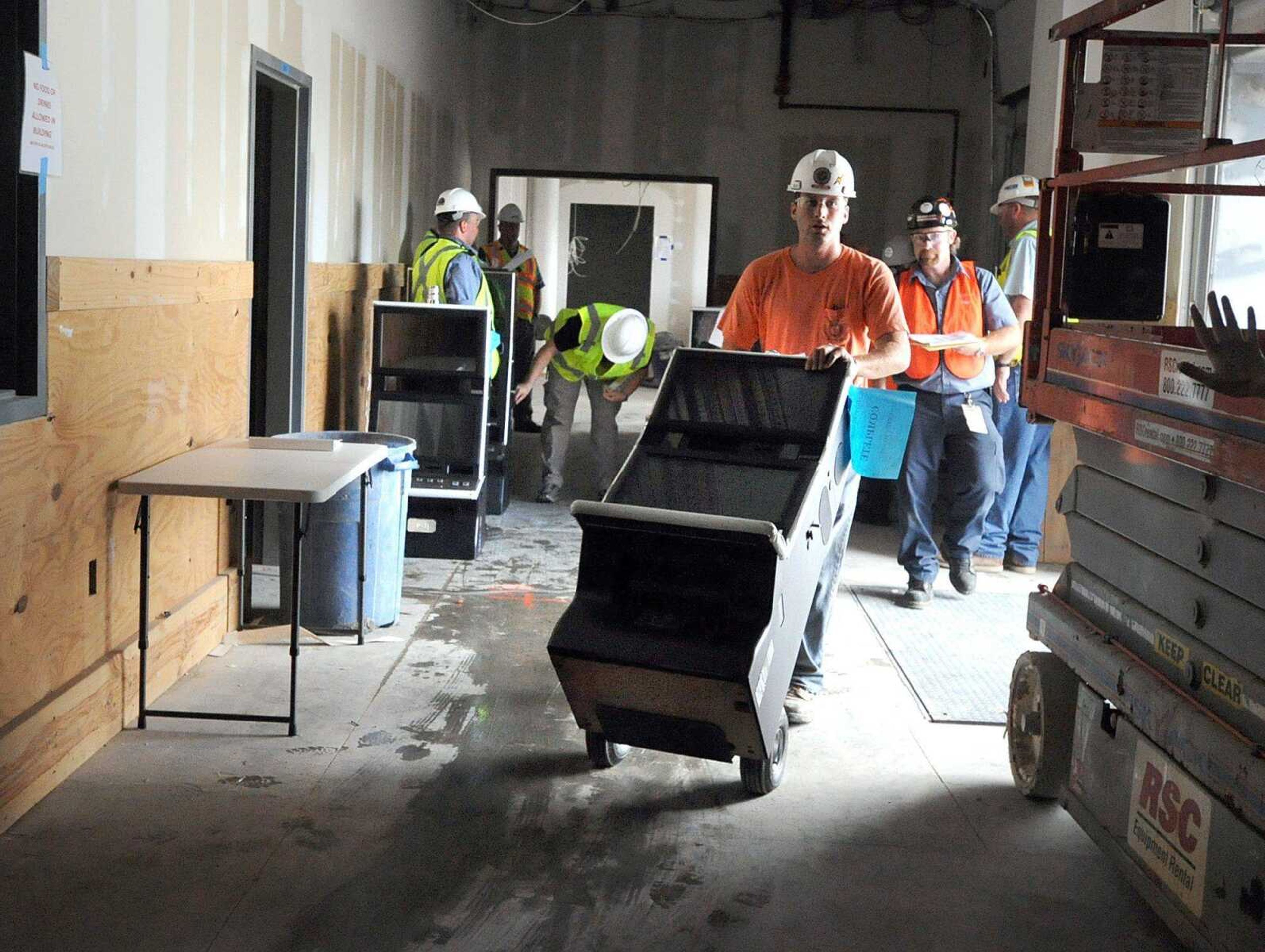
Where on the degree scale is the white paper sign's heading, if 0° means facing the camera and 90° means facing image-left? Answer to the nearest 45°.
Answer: approximately 315°

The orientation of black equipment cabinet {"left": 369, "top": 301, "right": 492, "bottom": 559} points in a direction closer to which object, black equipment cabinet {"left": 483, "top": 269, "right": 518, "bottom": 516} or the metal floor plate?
the metal floor plate

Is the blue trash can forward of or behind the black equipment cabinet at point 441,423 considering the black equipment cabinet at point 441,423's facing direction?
forward

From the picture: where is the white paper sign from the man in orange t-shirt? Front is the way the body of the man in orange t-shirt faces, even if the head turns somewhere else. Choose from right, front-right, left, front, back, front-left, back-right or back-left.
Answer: front-right

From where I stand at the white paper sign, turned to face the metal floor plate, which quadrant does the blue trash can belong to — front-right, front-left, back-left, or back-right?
front-left

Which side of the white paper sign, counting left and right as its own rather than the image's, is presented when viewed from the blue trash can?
left

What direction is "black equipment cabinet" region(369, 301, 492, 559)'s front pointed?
toward the camera

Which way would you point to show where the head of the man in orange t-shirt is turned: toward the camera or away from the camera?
toward the camera

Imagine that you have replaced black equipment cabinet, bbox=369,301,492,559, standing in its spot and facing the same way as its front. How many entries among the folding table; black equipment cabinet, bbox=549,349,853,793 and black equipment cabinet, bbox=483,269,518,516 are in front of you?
2

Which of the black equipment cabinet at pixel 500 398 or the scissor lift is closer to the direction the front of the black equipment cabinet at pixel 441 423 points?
the scissor lift

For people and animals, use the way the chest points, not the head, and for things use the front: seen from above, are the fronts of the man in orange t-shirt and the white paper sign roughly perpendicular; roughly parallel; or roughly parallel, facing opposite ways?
roughly perpendicular

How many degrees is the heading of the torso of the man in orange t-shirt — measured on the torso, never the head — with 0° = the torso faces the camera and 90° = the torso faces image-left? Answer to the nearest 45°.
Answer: approximately 0°

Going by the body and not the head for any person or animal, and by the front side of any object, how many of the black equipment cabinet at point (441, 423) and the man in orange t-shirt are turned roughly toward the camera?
2

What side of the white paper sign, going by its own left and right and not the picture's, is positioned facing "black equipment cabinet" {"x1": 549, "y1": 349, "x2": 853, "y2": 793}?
front

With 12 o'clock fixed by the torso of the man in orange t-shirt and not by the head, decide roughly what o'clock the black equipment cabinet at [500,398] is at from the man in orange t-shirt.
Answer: The black equipment cabinet is roughly at 5 o'clock from the man in orange t-shirt.
